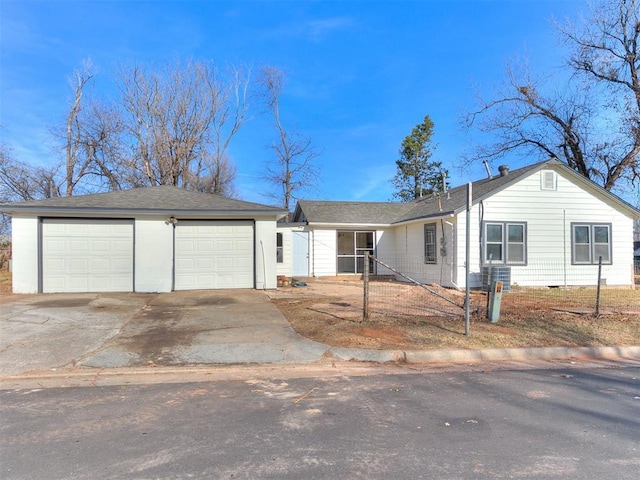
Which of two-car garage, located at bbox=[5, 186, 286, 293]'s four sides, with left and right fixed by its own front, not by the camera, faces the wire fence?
left

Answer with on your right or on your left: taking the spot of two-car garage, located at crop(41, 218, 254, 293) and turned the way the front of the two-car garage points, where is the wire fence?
on your left

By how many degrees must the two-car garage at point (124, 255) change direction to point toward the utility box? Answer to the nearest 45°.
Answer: approximately 45° to its left

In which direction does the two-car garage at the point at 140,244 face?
toward the camera

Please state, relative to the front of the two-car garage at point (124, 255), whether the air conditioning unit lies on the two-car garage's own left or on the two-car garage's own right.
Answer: on the two-car garage's own left

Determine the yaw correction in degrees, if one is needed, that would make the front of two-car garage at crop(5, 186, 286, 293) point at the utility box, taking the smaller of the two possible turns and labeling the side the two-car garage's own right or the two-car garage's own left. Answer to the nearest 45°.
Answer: approximately 45° to the two-car garage's own left
